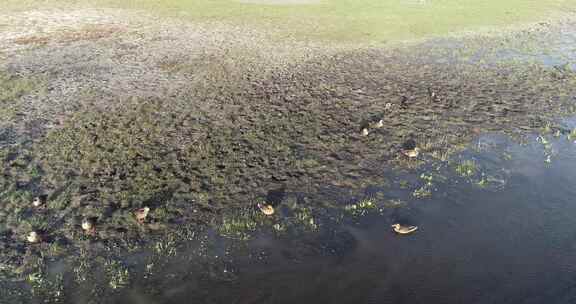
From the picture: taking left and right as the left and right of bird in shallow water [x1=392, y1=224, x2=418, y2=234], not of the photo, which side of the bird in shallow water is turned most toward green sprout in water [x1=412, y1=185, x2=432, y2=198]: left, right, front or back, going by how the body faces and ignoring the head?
right

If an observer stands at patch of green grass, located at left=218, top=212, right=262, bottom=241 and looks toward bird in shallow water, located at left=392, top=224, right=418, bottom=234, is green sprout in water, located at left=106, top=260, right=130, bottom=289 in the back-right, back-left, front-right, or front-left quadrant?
back-right

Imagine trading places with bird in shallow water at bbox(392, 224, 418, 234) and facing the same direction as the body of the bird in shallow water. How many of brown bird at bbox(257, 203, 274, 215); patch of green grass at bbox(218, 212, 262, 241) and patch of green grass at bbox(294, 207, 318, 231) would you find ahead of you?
3

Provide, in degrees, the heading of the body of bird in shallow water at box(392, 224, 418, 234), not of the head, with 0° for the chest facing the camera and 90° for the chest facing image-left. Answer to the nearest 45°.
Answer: approximately 90°

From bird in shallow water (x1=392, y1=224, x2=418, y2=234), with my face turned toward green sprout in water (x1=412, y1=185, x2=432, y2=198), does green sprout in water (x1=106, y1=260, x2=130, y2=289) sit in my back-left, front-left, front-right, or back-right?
back-left

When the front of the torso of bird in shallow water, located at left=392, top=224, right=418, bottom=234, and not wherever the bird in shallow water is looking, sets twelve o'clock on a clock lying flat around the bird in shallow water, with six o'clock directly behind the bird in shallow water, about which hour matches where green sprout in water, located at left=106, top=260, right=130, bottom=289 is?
The green sprout in water is roughly at 11 o'clock from the bird in shallow water.

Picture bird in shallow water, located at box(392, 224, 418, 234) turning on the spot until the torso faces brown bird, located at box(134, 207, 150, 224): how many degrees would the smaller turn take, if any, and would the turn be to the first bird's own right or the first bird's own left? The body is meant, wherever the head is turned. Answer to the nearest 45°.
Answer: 0° — it already faces it
